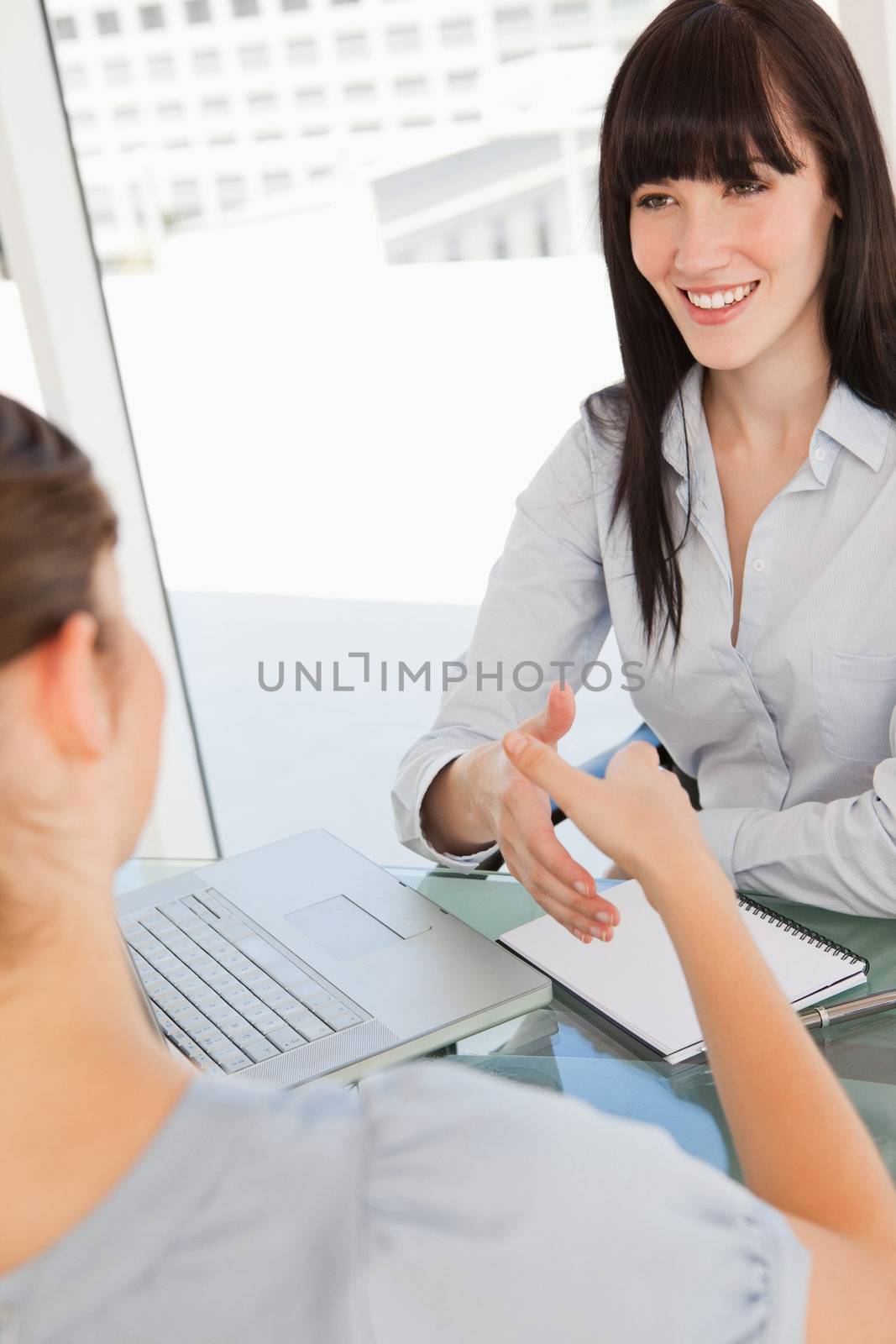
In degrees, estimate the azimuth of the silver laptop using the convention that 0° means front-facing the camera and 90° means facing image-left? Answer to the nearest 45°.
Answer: approximately 225°

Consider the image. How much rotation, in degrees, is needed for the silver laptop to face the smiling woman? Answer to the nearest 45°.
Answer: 0° — it already faces them

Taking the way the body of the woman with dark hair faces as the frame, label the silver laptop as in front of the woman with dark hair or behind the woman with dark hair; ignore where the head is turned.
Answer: in front

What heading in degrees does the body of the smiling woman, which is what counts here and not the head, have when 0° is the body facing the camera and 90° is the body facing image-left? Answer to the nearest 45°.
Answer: approximately 45°

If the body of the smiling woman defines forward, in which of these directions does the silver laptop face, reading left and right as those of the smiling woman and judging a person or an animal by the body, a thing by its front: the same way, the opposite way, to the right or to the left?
the opposite way

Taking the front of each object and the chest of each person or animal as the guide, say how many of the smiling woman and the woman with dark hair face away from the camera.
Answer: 1

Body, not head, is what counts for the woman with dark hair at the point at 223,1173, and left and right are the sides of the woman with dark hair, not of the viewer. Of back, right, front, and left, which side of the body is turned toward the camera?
back

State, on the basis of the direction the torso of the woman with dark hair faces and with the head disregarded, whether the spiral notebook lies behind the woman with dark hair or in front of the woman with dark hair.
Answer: in front

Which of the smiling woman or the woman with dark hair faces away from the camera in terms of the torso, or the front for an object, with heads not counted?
the woman with dark hair
